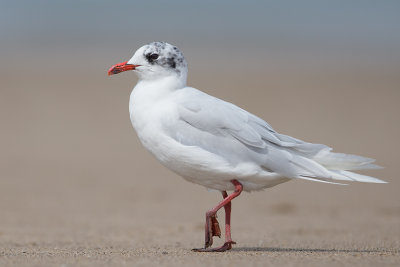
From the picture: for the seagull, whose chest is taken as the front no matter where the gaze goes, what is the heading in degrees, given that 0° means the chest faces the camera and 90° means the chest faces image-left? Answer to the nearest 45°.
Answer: approximately 90°
